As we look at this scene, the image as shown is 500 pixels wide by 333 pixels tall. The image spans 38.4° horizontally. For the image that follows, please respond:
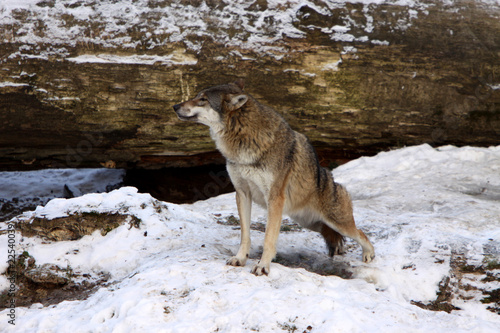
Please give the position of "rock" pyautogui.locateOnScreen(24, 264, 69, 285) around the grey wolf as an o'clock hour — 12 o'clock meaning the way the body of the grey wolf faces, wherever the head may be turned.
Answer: The rock is roughly at 1 o'clock from the grey wolf.

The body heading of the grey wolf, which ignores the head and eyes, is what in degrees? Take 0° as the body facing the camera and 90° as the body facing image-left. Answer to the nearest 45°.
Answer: approximately 45°

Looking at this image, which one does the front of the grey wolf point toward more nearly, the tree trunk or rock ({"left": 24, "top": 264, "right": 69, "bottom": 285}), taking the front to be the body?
the rock
